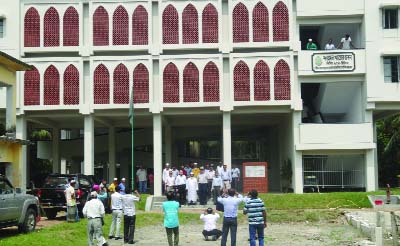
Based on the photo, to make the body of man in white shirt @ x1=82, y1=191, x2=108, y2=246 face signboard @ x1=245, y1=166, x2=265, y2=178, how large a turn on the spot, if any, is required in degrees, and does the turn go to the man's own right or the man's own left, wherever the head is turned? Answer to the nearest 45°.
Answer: approximately 45° to the man's own right

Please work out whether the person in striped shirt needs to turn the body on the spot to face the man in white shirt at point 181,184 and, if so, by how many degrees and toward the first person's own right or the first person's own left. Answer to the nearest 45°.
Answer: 0° — they already face them

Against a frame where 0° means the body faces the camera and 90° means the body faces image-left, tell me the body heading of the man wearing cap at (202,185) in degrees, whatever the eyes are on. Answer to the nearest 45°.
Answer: approximately 0°

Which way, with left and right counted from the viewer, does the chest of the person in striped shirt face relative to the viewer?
facing away from the viewer

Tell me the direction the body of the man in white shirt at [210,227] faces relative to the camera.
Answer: away from the camera

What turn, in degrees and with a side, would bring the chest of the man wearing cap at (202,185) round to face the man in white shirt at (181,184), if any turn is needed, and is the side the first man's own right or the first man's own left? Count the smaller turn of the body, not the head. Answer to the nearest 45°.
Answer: approximately 90° to the first man's own right

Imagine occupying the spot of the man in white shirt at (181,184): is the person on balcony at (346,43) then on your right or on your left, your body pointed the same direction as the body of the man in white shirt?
on your left

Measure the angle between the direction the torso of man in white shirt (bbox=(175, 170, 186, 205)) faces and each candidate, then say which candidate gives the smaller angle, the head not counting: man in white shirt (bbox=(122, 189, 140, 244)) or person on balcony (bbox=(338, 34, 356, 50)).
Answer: the man in white shirt
